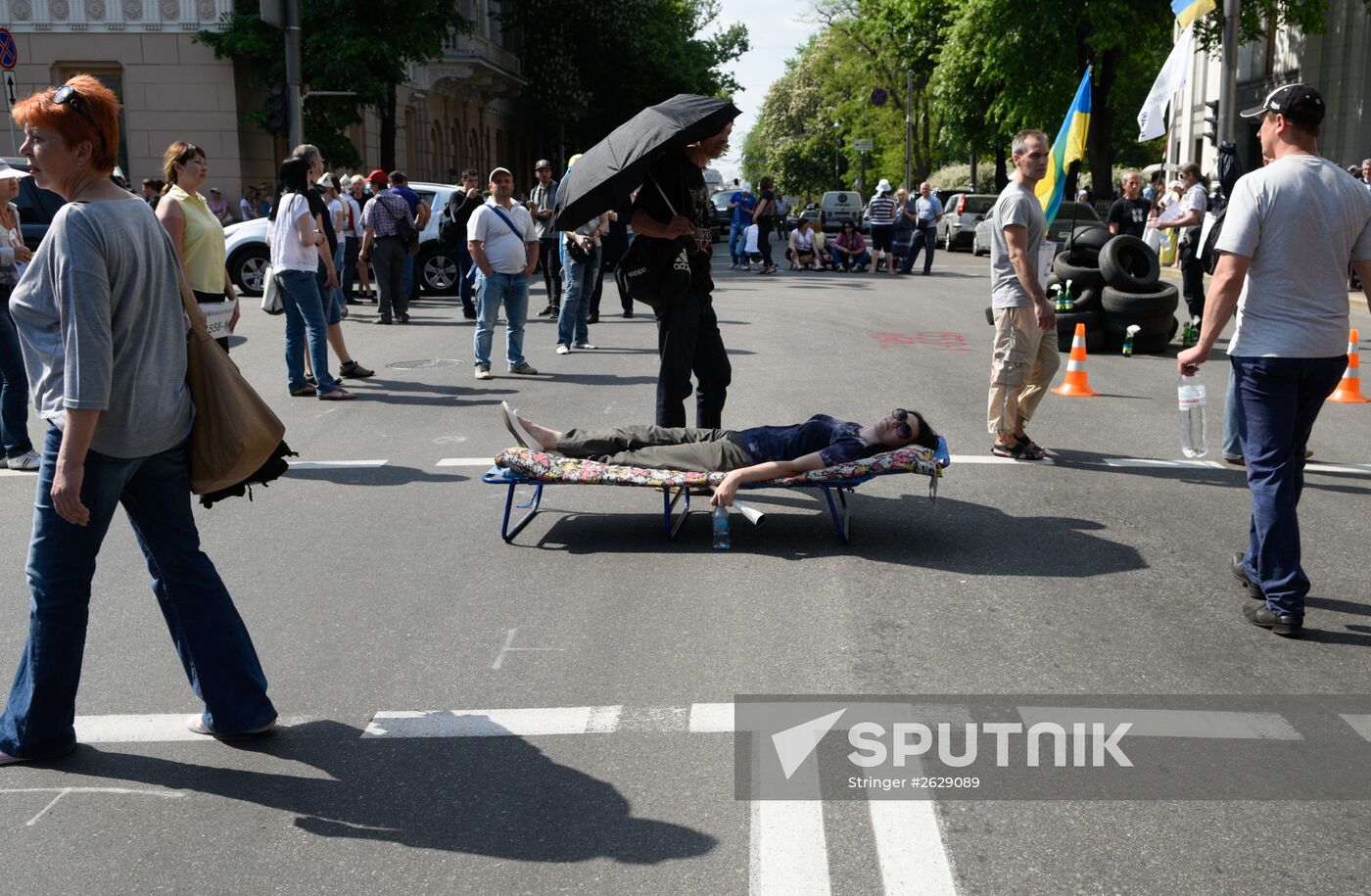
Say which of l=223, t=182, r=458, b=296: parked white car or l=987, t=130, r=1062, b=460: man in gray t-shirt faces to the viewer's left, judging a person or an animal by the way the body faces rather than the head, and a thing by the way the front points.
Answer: the parked white car

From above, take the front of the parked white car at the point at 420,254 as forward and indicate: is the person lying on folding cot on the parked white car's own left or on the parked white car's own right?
on the parked white car's own left

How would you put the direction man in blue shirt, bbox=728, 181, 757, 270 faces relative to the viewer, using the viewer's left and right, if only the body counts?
facing the viewer

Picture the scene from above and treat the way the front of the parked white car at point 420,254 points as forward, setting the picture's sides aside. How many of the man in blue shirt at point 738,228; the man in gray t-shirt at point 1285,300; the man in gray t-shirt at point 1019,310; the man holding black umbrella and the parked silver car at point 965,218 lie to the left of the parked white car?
3

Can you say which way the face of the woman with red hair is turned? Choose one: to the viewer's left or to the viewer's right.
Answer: to the viewer's left

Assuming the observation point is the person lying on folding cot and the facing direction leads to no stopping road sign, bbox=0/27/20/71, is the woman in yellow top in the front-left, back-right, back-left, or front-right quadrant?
front-left

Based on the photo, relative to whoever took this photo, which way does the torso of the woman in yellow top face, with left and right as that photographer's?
facing the viewer and to the right of the viewer

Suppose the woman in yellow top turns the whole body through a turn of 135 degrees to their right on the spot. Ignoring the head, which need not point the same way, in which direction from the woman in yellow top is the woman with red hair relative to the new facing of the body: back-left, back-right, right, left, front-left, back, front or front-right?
left

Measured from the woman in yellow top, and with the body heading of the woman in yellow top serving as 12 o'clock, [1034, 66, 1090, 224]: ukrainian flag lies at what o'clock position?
The ukrainian flag is roughly at 10 o'clock from the woman in yellow top.

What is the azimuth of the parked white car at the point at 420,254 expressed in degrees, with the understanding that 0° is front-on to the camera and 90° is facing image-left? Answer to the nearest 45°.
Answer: approximately 90°

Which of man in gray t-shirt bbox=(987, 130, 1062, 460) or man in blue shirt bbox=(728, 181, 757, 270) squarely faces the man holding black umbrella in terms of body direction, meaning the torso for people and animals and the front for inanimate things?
the man in blue shirt

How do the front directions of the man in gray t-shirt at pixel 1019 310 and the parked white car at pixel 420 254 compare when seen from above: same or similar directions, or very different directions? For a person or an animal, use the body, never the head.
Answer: very different directions

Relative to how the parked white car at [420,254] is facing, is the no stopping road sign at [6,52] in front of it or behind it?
in front

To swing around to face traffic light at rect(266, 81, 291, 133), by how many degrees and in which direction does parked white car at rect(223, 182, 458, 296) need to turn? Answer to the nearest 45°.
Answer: approximately 45° to its right
